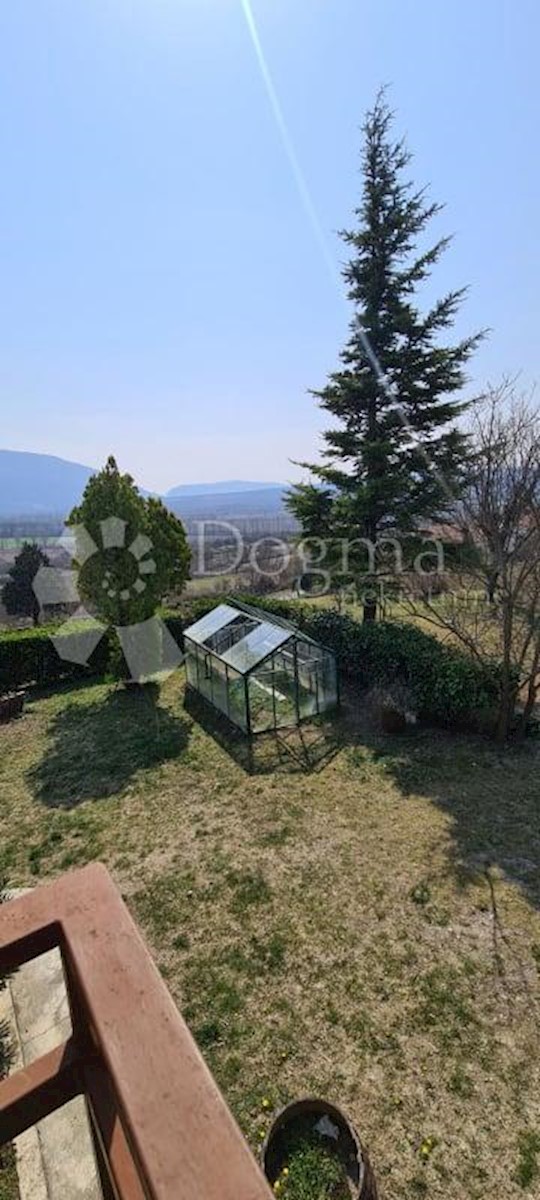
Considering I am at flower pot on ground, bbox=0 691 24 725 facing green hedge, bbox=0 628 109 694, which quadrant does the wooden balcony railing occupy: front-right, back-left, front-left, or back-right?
back-right

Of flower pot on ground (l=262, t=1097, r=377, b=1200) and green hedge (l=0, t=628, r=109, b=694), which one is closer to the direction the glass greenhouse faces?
the flower pot on ground

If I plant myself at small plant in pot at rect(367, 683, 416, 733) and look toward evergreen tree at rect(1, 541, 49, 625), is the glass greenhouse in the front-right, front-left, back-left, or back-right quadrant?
front-left

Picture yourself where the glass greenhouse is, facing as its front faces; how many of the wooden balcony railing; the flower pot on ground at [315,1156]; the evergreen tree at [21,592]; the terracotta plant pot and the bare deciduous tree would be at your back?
1

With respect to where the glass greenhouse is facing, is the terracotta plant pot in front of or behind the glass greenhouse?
in front

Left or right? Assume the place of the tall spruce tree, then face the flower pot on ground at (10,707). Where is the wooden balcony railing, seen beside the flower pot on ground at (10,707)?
left

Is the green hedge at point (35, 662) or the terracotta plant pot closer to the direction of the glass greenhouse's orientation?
the terracotta plant pot
